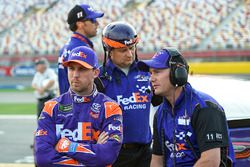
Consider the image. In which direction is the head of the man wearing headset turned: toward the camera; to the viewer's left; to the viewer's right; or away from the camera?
to the viewer's left

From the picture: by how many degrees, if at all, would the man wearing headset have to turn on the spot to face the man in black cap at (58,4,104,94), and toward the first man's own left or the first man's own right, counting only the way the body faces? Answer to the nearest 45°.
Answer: approximately 90° to the first man's own right

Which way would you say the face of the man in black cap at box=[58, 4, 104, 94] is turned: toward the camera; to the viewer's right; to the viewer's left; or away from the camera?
to the viewer's right

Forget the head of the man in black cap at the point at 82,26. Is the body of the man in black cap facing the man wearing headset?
no

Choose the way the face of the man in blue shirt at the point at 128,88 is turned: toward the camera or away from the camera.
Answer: toward the camera
